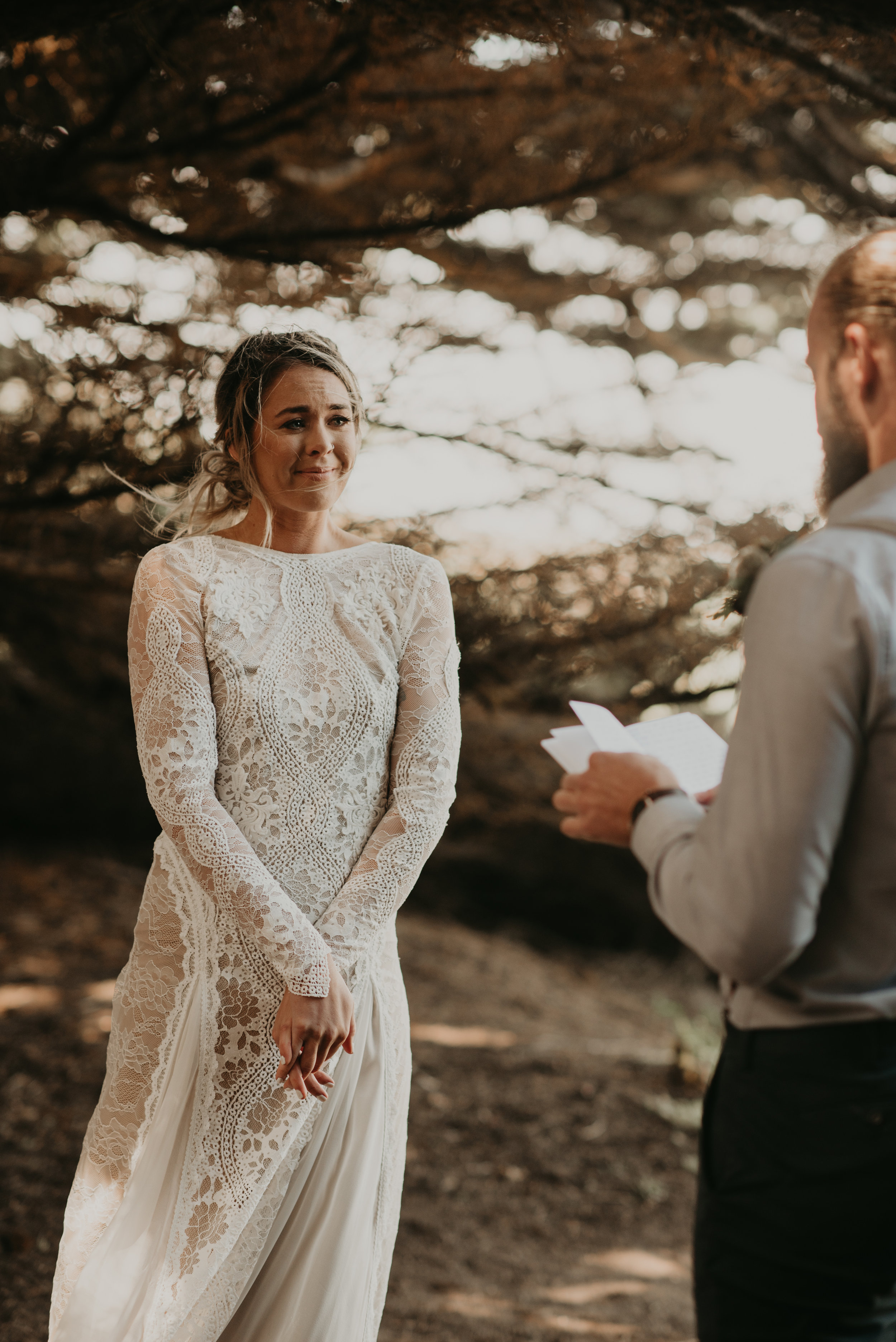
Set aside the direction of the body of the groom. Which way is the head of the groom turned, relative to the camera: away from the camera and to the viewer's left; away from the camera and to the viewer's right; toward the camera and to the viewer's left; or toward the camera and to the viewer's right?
away from the camera and to the viewer's left

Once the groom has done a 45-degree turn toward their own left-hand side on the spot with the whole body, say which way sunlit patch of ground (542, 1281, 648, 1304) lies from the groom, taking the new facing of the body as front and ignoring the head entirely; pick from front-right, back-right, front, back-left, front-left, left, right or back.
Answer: right

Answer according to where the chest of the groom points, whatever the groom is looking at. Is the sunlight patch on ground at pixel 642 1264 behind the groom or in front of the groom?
in front

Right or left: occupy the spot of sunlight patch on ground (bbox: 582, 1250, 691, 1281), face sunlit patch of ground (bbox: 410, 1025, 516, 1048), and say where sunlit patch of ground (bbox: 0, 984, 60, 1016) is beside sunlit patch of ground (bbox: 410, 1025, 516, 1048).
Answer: left

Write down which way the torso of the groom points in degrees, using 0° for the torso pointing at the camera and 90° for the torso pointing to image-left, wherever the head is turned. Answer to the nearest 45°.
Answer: approximately 135°

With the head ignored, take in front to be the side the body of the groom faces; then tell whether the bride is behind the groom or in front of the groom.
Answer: in front

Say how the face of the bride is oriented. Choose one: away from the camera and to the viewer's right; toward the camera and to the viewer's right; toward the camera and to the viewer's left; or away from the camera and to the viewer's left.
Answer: toward the camera and to the viewer's right

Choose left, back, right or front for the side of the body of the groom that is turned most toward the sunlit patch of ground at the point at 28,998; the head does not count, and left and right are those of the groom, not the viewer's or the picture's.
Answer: front

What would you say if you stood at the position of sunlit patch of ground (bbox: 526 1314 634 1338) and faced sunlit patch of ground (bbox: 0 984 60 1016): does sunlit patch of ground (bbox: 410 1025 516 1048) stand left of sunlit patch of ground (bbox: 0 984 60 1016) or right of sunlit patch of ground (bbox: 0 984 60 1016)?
right
